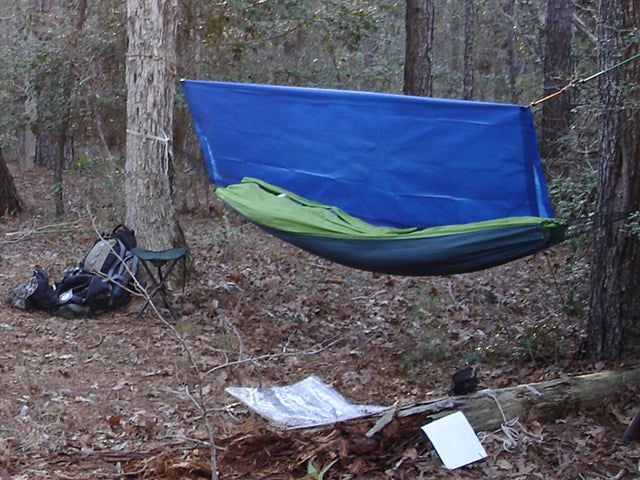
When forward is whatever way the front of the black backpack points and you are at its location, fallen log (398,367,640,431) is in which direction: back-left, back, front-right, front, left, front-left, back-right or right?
left

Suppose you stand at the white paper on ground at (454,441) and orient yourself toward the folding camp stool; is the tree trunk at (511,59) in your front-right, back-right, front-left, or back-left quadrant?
front-right

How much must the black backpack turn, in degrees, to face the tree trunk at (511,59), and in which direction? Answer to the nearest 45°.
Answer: approximately 180°

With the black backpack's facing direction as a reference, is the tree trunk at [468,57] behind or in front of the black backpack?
behind

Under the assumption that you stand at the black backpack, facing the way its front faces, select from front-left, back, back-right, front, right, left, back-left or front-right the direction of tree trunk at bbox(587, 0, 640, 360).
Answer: left

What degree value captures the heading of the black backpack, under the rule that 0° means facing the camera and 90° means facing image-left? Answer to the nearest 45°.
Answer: approximately 45°

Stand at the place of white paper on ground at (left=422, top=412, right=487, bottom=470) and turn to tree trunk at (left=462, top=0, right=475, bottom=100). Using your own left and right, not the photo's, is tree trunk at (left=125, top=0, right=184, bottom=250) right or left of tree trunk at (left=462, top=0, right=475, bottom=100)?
left

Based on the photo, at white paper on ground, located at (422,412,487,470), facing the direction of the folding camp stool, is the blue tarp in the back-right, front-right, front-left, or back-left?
front-right
